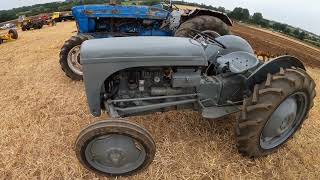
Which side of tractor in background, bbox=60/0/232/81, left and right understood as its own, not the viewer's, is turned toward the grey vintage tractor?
left

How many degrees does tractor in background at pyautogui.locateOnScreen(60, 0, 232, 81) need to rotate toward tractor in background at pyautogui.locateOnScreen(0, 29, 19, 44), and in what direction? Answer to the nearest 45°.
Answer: approximately 45° to its right

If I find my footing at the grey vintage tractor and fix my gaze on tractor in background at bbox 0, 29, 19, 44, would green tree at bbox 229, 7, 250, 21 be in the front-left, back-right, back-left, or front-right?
front-right

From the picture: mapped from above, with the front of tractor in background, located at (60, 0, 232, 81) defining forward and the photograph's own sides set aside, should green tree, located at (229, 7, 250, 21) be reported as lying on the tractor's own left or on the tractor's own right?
on the tractor's own right

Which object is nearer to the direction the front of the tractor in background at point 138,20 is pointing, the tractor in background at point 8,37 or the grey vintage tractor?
the tractor in background

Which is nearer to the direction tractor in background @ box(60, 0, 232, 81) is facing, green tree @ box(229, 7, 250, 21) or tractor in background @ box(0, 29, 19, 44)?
the tractor in background

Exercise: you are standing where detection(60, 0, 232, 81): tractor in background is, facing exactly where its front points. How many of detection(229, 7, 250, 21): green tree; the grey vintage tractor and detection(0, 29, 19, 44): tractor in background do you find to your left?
1

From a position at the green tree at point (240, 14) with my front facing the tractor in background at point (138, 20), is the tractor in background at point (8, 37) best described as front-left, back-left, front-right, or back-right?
front-right

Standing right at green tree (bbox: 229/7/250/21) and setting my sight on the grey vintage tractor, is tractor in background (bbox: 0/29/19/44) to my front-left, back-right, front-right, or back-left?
front-right

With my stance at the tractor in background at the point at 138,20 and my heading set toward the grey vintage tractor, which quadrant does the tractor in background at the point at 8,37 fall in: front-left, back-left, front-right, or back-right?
back-right

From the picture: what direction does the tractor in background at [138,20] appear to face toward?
to the viewer's left
